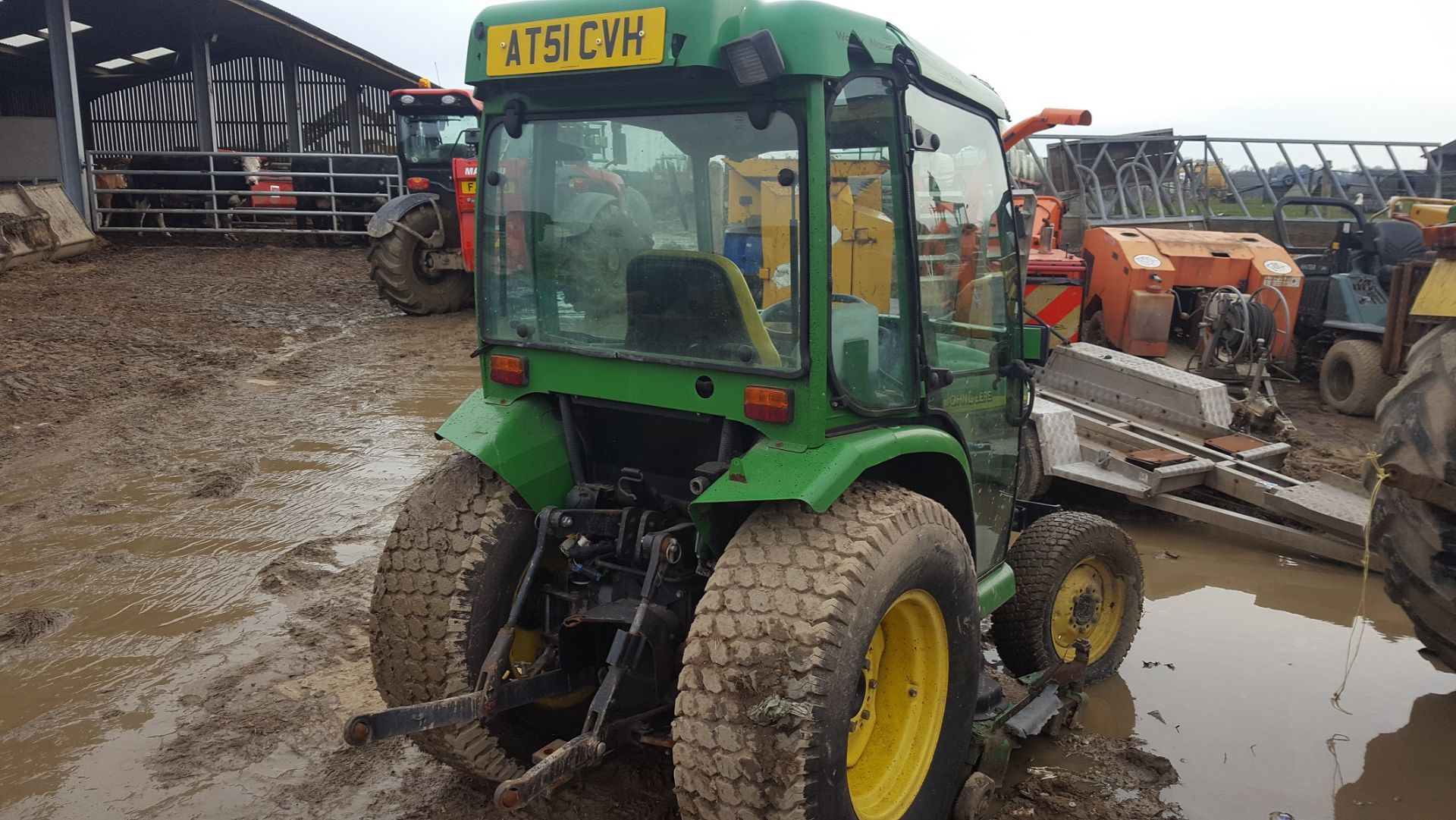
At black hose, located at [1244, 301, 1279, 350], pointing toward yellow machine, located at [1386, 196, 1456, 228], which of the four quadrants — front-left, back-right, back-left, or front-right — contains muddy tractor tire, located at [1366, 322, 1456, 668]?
back-right

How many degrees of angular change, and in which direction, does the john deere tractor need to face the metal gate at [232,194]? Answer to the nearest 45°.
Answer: approximately 90° to its left

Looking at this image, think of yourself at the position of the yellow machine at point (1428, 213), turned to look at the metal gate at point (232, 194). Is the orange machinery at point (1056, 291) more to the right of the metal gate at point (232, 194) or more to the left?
left

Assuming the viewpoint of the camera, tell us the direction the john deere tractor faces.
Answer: facing away from the viewer and to the right of the viewer

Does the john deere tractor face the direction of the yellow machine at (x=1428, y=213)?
yes

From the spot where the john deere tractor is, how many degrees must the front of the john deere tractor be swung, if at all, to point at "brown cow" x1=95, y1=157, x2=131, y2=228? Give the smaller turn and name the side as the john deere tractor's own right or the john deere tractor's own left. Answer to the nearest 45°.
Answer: approximately 90° to the john deere tractor's own left

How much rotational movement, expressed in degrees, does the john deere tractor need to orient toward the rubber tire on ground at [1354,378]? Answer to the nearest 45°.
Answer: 0° — it already faces it

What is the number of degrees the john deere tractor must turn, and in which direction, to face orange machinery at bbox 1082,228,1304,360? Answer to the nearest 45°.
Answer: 0° — it already faces it
